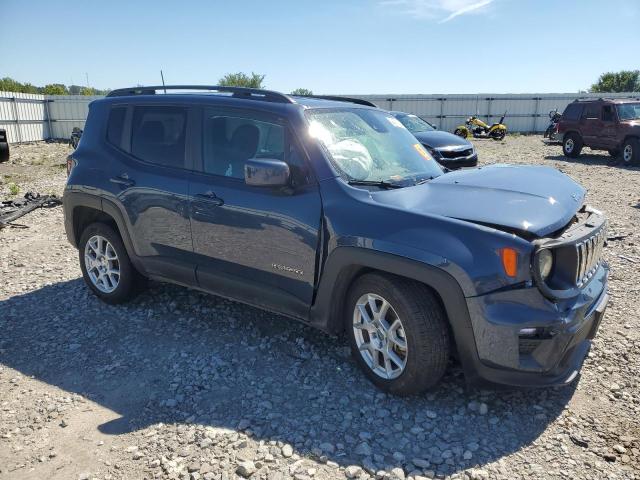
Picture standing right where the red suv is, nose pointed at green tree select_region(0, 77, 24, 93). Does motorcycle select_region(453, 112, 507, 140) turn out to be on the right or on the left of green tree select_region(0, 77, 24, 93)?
right

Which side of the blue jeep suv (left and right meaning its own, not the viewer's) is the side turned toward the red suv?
left

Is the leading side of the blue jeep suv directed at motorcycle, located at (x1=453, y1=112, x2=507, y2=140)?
no

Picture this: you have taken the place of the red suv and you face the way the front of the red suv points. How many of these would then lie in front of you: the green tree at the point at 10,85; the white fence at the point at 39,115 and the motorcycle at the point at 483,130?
0

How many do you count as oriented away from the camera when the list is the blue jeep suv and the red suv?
0

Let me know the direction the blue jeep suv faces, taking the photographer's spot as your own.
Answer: facing the viewer and to the right of the viewer

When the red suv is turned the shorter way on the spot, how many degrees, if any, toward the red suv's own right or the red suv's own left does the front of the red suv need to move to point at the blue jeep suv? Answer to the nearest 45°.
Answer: approximately 45° to the red suv's own right

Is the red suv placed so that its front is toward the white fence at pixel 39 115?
no

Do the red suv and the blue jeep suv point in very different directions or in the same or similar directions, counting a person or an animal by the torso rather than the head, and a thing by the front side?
same or similar directions

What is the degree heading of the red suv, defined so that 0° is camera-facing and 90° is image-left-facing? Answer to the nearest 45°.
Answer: approximately 315°

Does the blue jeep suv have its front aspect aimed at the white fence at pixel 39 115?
no

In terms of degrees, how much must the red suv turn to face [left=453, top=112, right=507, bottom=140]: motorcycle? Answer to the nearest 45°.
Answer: approximately 180°
